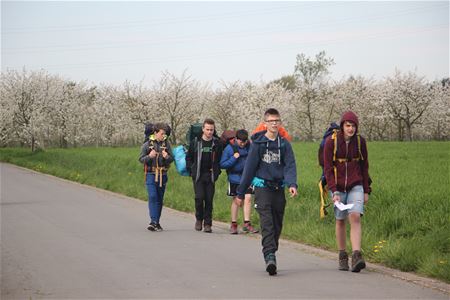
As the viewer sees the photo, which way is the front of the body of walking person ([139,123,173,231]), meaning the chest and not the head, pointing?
toward the camera

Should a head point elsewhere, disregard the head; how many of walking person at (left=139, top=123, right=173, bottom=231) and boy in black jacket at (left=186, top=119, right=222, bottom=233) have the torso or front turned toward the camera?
2

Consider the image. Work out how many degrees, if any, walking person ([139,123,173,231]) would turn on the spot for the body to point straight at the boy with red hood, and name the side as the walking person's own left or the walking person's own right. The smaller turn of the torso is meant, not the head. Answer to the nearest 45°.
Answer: approximately 45° to the walking person's own left

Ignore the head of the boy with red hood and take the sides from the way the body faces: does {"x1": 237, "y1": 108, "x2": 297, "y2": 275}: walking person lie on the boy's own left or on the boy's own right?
on the boy's own right

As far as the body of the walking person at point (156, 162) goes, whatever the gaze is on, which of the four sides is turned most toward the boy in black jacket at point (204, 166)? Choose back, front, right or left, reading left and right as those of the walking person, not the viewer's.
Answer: left

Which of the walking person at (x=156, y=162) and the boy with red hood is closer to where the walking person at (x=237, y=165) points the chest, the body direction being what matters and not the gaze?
the boy with red hood

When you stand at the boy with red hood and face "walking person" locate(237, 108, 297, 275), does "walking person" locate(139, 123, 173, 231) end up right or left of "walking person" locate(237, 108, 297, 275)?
right

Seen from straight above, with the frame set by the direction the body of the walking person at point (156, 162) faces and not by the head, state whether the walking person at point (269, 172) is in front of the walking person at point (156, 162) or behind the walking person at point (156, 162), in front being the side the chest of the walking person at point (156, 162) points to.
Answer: in front

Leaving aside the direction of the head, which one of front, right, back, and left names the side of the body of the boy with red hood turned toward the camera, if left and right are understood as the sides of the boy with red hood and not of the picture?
front

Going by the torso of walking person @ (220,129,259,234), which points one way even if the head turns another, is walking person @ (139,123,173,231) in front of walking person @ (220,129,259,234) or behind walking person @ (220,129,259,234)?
behind
